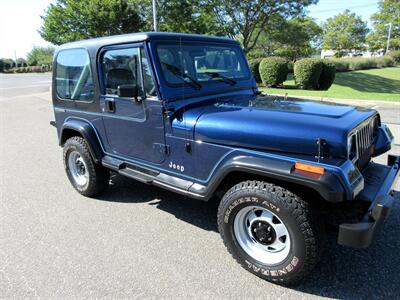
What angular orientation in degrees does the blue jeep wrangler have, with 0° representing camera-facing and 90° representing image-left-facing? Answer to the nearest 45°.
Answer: approximately 315°

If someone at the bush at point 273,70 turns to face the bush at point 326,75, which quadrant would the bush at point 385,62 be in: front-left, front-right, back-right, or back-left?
front-left

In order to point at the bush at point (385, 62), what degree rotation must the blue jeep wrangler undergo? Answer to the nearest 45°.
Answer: approximately 90° to its left

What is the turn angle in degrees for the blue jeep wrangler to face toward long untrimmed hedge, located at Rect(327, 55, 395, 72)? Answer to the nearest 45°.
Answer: approximately 90° to its left

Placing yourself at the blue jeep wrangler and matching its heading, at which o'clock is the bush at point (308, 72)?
The bush is roughly at 8 o'clock from the blue jeep wrangler.

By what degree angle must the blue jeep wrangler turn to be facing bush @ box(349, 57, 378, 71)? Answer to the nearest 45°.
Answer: approximately 90° to its left

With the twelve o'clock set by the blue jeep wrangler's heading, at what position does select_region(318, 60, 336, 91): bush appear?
The bush is roughly at 8 o'clock from the blue jeep wrangler.

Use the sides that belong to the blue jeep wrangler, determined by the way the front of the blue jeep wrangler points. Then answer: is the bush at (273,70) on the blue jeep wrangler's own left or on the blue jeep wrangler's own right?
on the blue jeep wrangler's own left
